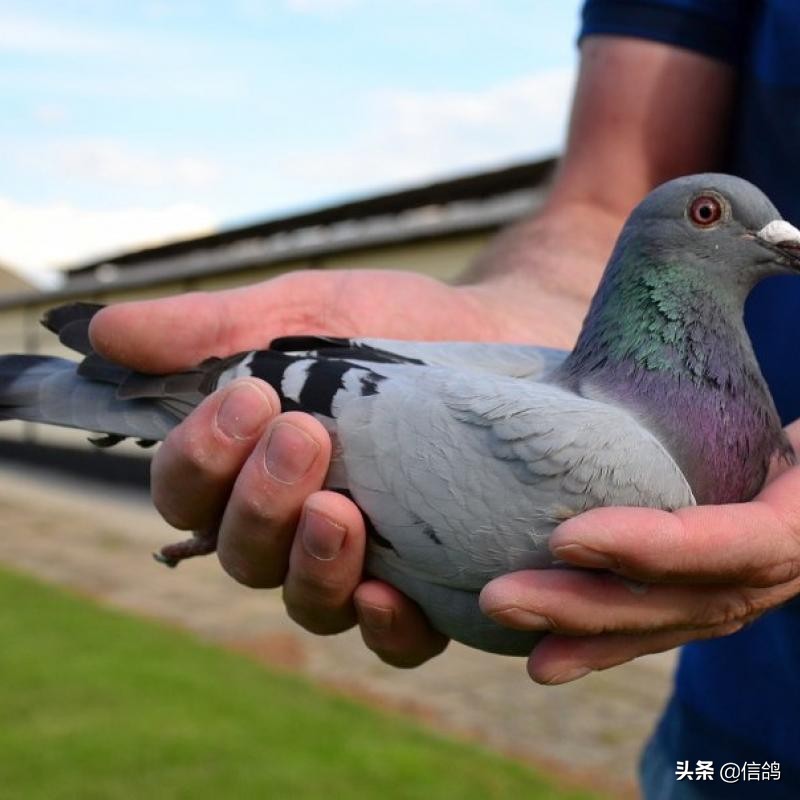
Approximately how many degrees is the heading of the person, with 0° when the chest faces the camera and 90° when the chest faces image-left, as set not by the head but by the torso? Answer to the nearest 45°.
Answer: approximately 45°

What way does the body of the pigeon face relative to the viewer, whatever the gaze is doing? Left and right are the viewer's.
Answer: facing to the right of the viewer
